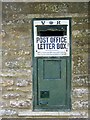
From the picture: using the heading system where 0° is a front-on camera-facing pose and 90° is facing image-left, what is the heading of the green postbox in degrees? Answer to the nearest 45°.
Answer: approximately 0°
